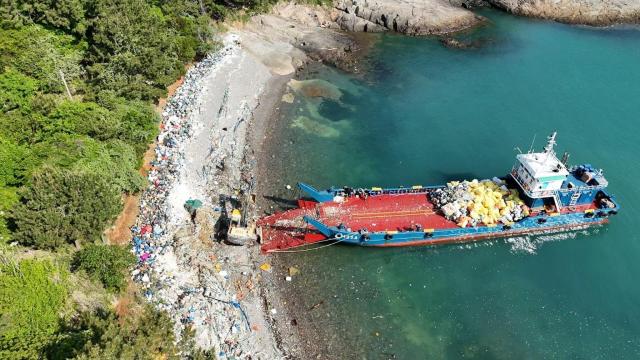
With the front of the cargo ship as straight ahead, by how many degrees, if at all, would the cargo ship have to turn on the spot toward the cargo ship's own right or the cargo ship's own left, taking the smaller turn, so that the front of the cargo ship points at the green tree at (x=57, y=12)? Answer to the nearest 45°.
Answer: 0° — it already faces it

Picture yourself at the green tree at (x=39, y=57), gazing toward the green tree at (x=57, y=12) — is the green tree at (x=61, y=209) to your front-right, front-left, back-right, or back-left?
back-right

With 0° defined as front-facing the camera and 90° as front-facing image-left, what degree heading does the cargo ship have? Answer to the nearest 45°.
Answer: approximately 90°
